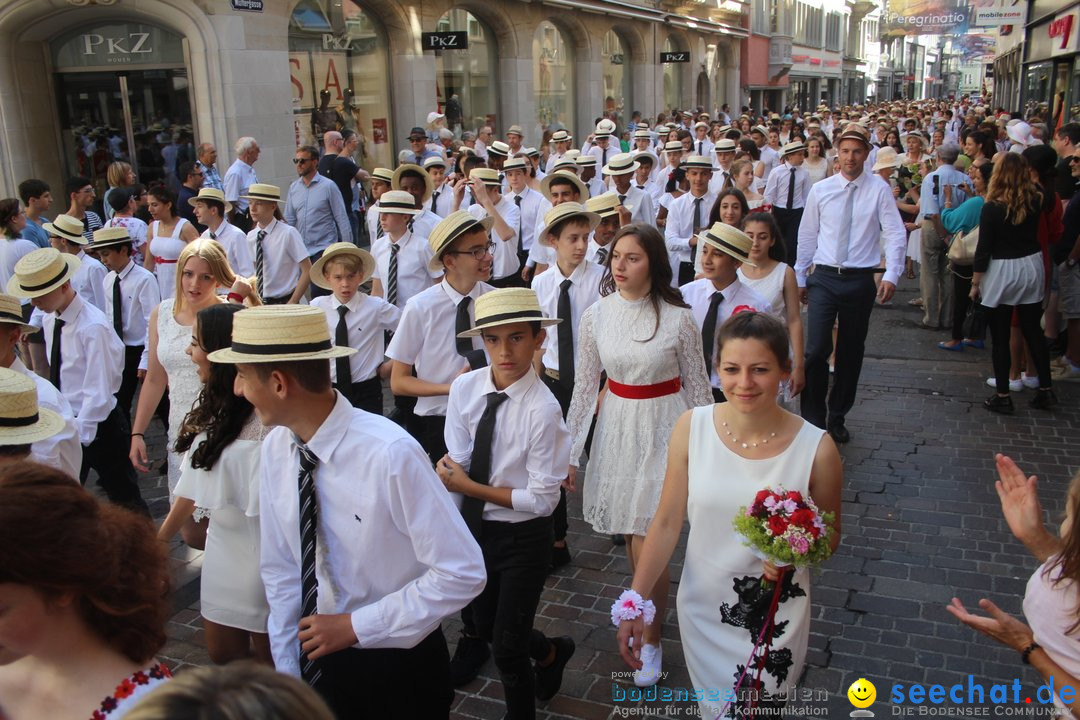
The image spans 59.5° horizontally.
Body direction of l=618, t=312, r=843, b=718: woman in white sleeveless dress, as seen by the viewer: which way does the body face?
toward the camera

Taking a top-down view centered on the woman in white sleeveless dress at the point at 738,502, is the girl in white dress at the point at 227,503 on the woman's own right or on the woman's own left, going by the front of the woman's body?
on the woman's own right

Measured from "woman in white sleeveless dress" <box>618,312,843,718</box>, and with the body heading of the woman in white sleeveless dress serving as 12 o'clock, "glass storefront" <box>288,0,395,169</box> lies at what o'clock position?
The glass storefront is roughly at 5 o'clock from the woman in white sleeveless dress.

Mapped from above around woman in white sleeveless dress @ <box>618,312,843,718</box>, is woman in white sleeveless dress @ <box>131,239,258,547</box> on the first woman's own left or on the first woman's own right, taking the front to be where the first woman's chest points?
on the first woman's own right

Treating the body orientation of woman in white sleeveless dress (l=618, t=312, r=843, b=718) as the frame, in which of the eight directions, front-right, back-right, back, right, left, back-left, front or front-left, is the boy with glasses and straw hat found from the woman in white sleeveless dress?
back-right

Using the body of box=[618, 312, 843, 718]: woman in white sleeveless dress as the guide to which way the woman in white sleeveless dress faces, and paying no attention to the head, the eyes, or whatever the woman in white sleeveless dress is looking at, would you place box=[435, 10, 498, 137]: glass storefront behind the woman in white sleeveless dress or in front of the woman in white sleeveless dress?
behind

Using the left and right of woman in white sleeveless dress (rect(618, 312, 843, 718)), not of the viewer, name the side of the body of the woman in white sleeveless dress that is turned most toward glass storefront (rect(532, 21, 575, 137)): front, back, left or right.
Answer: back

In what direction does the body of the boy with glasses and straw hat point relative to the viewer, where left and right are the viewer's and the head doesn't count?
facing the viewer and to the right of the viewer

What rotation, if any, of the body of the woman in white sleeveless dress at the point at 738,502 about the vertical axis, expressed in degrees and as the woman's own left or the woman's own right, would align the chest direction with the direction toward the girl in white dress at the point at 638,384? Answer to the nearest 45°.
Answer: approximately 180°

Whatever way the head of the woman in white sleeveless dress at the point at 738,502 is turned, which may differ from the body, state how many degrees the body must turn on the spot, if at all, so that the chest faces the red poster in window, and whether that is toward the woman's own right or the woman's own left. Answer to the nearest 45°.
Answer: approximately 135° to the woman's own right

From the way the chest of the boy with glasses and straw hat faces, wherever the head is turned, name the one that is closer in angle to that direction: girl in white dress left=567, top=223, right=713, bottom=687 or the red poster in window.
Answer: the girl in white dress

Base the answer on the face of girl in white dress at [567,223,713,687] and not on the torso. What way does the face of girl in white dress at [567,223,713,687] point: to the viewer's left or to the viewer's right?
to the viewer's left
